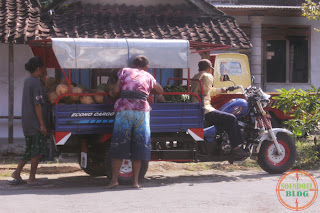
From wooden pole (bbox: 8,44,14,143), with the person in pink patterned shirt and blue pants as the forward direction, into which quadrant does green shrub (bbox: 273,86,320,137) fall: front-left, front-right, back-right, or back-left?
front-left

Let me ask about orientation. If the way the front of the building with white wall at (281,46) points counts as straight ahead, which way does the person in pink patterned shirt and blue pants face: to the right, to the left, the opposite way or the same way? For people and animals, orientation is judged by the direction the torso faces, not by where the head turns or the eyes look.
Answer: the opposite way

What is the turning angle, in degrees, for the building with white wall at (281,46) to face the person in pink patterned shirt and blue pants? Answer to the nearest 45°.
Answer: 0° — it already faces them

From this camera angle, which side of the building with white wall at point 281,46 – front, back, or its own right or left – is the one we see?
front

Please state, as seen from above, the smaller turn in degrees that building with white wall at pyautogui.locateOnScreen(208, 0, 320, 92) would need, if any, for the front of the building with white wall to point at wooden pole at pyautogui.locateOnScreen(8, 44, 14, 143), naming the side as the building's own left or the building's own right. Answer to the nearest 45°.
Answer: approximately 45° to the building's own right

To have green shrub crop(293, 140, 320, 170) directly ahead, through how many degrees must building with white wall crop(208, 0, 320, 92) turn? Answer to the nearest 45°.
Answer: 0° — it already faces it

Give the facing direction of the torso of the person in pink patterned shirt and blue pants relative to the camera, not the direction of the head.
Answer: away from the camera

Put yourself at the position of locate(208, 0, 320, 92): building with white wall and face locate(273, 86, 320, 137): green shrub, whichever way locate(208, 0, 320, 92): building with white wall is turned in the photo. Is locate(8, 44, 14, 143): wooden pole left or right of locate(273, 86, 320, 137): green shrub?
right

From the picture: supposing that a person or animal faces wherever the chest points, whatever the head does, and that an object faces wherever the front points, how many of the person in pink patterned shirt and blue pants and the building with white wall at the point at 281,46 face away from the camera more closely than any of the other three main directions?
1

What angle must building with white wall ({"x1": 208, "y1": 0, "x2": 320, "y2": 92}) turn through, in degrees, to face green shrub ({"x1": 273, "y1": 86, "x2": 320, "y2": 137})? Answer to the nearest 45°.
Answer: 0° — it already faces it

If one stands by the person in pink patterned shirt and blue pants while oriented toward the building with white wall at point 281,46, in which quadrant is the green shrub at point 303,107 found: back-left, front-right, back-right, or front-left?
front-right

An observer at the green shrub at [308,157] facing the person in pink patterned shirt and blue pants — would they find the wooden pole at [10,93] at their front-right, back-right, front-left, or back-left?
front-right
